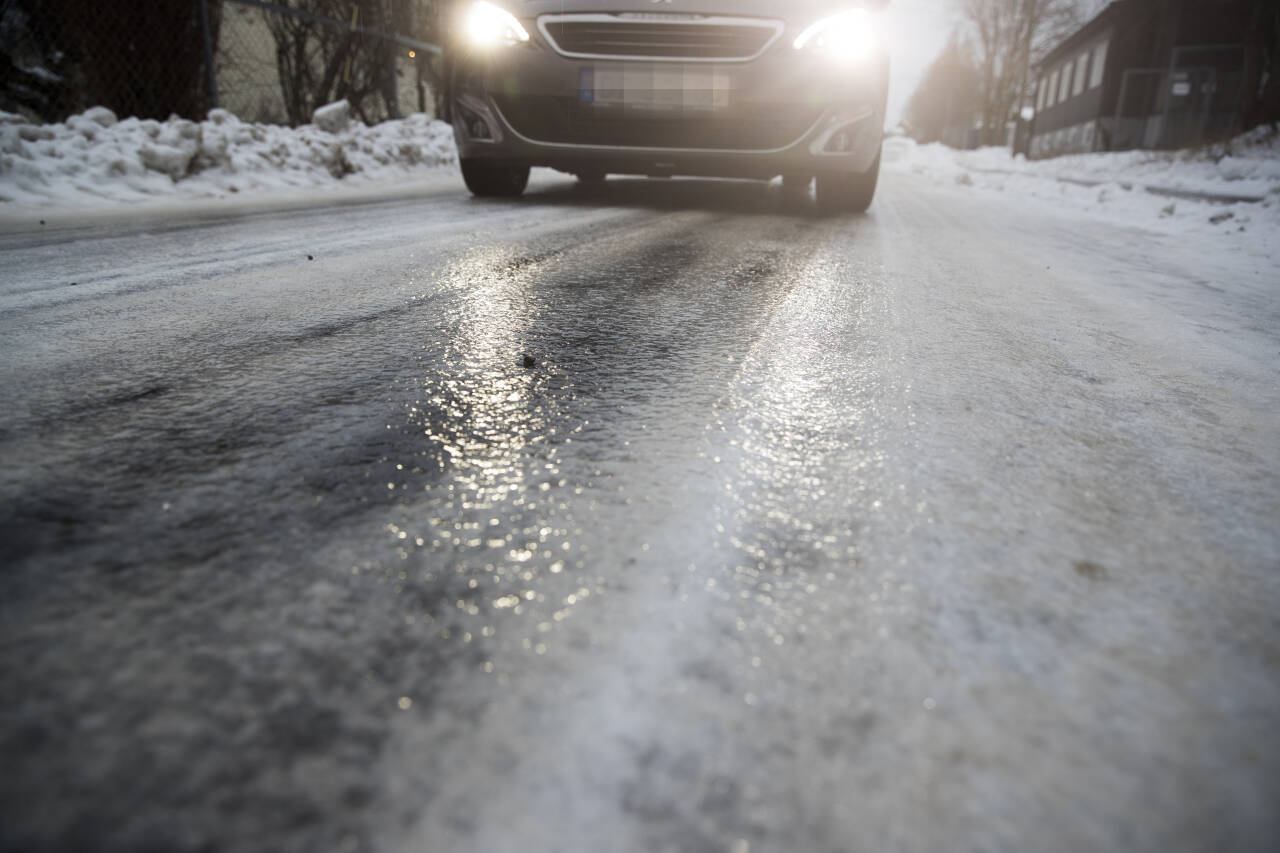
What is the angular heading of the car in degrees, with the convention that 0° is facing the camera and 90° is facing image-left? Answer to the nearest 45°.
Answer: approximately 0°

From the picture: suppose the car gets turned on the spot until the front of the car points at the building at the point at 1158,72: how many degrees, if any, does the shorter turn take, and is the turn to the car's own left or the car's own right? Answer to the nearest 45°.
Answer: approximately 135° to the car's own left

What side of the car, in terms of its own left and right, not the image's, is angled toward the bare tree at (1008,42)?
back

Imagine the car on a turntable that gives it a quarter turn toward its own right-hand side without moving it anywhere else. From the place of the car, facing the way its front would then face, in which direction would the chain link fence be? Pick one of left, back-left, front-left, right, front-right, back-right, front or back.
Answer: front-right

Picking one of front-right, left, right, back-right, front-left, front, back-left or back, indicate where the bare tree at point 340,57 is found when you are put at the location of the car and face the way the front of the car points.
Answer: back-right
